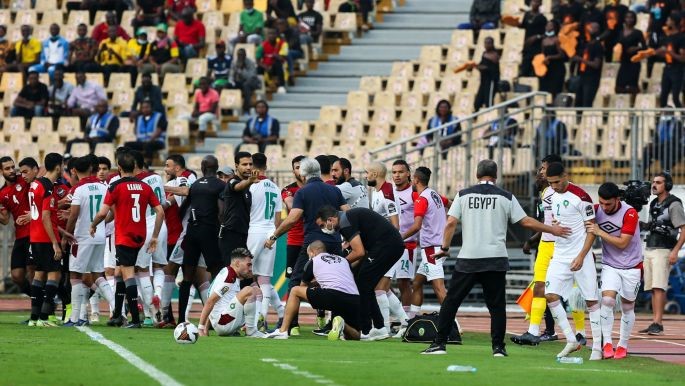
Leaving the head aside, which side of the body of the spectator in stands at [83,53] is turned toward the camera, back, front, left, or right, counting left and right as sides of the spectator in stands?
front

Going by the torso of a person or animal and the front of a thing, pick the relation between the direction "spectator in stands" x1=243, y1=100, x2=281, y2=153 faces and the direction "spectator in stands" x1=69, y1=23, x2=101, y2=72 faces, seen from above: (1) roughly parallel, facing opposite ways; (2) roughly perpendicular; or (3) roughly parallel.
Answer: roughly parallel

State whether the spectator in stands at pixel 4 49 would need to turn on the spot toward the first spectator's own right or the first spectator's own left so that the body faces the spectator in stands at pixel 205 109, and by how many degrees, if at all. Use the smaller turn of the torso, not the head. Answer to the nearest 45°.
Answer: approximately 45° to the first spectator's own left

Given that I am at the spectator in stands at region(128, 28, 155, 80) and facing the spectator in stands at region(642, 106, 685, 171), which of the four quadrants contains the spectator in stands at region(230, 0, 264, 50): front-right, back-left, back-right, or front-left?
front-left

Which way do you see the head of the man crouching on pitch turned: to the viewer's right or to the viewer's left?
to the viewer's left

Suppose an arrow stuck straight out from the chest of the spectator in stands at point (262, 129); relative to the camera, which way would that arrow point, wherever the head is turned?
toward the camera

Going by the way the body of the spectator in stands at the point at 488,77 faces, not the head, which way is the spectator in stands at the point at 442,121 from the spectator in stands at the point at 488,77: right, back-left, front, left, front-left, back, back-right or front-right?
front

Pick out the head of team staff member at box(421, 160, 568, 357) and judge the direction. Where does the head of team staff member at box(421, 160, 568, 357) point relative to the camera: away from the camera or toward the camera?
away from the camera

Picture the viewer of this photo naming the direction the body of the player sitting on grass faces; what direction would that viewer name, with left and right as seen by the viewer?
facing to the right of the viewer

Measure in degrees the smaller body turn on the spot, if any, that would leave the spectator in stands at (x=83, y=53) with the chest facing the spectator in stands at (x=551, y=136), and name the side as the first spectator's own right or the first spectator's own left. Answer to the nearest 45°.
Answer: approximately 45° to the first spectator's own left

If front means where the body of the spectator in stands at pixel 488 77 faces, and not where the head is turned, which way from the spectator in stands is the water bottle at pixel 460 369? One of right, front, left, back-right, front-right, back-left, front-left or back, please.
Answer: front-left

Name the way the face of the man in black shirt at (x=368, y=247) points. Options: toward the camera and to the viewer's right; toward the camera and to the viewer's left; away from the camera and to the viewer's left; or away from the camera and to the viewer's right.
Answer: toward the camera and to the viewer's left
